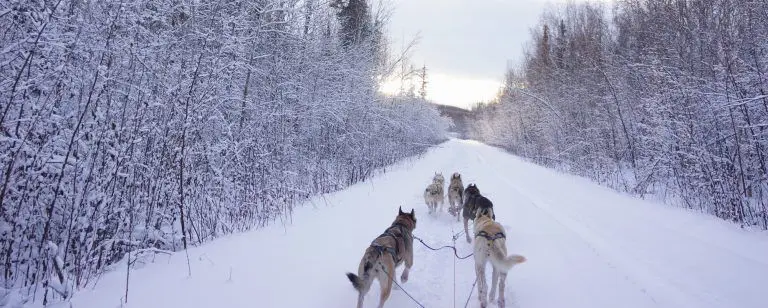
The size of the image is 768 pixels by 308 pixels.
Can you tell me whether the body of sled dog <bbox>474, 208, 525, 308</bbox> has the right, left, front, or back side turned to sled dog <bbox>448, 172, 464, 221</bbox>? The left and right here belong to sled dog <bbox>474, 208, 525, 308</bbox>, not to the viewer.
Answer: front

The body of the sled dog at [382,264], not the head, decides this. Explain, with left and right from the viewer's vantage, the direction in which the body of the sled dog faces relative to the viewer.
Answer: facing away from the viewer and to the right of the viewer

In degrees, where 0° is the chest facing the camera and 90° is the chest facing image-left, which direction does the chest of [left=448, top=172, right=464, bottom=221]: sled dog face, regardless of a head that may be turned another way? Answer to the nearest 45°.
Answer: approximately 180°

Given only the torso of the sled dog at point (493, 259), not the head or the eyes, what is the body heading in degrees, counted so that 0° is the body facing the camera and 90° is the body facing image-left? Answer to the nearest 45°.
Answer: approximately 180°

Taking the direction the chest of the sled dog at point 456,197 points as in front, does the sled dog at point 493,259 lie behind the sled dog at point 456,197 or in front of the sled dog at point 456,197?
behind

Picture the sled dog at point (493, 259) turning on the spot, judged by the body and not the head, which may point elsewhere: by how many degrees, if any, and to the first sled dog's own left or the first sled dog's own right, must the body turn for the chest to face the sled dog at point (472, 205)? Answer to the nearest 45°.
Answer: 0° — it already faces it

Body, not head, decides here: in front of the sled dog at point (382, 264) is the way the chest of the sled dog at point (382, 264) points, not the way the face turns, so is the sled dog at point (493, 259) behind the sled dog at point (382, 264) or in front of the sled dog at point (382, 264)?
in front

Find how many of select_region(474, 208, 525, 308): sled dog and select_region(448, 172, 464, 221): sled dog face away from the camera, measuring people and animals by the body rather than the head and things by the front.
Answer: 2

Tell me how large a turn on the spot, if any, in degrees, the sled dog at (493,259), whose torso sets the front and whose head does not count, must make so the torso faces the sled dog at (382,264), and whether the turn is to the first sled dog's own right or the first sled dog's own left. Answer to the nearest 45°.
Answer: approximately 135° to the first sled dog's own left

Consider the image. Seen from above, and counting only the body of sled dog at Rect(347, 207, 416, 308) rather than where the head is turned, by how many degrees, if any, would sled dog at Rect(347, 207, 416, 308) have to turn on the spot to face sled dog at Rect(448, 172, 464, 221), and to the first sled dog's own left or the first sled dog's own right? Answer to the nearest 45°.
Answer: approximately 45° to the first sled dog's own left
